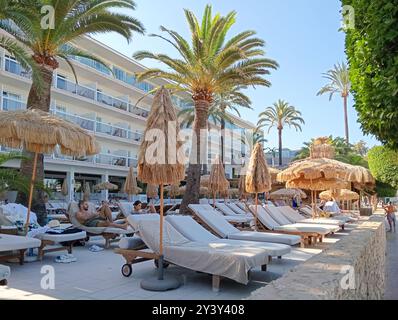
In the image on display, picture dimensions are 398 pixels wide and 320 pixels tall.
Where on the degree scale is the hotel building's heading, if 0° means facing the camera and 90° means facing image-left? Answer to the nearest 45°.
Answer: approximately 315°

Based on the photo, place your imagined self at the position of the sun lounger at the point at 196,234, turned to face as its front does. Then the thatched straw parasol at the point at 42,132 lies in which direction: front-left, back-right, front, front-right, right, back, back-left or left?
back-right

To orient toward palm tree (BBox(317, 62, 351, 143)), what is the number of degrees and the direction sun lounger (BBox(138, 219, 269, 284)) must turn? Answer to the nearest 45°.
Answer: approximately 90° to its left

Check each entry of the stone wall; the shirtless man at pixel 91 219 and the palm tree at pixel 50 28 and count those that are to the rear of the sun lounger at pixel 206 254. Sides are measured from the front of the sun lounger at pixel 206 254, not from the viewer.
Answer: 2

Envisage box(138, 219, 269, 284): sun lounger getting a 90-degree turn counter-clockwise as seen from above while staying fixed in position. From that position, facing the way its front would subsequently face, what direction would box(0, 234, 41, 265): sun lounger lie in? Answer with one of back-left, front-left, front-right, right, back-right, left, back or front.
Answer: back-left

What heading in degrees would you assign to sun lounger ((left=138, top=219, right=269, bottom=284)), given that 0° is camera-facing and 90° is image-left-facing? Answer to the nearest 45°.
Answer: approximately 315°

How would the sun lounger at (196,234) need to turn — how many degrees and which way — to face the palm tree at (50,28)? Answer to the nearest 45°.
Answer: approximately 180°

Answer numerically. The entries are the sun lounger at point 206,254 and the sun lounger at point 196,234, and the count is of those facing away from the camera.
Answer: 0

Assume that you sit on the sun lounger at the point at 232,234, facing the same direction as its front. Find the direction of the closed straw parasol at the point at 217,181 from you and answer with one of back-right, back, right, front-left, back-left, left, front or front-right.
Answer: back-left

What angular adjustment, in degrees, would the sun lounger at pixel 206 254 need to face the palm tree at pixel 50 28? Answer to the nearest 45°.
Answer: approximately 180°

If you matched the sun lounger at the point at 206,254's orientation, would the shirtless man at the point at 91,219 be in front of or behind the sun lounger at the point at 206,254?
behind
